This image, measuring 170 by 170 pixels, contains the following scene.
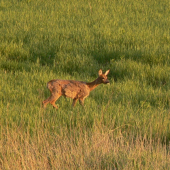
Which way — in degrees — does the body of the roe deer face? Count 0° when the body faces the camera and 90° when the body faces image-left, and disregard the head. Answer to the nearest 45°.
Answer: approximately 270°
